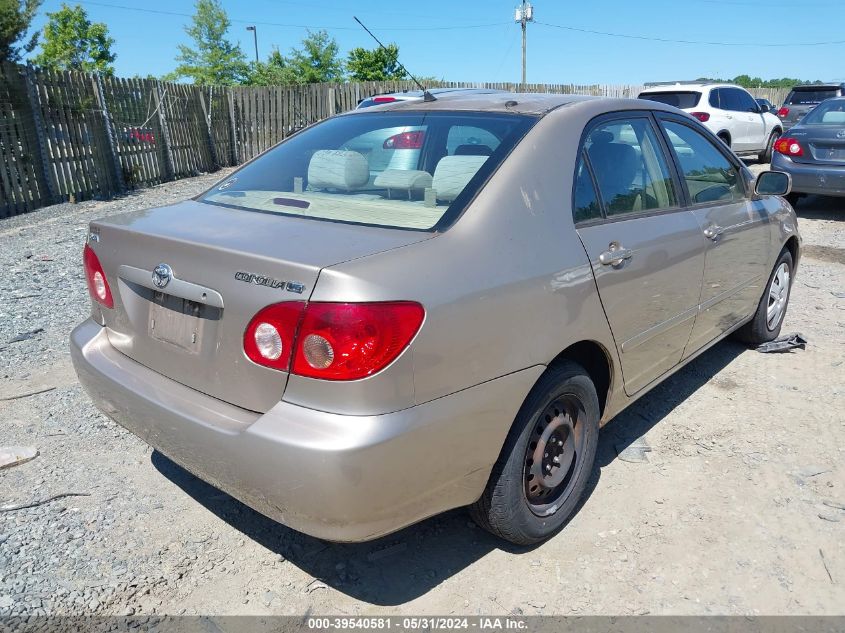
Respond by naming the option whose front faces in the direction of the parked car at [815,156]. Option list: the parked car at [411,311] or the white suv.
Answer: the parked car at [411,311]

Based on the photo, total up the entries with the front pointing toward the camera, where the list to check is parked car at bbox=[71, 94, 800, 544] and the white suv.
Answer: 0

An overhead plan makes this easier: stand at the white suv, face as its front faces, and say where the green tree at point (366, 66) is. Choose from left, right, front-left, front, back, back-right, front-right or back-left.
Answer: left

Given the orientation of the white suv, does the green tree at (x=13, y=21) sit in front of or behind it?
behind

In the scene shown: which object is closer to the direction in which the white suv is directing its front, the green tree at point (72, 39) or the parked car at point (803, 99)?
the parked car

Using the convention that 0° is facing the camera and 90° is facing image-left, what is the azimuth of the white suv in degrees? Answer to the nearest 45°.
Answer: approximately 225°

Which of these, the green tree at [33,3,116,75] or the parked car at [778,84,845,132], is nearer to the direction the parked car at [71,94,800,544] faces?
the parked car

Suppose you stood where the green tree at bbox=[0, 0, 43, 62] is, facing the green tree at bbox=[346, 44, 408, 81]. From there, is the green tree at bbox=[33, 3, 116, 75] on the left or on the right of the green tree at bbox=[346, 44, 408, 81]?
left

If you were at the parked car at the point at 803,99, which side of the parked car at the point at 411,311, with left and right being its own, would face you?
front

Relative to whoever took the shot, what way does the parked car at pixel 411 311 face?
facing away from the viewer and to the right of the viewer

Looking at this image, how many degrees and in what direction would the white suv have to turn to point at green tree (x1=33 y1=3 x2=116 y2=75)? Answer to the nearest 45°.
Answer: approximately 90° to its left

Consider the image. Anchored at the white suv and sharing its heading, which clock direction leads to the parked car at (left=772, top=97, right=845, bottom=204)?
The parked car is roughly at 4 o'clock from the white suv.

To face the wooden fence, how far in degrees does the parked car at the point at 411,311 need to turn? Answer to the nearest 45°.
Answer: approximately 90° to its left
